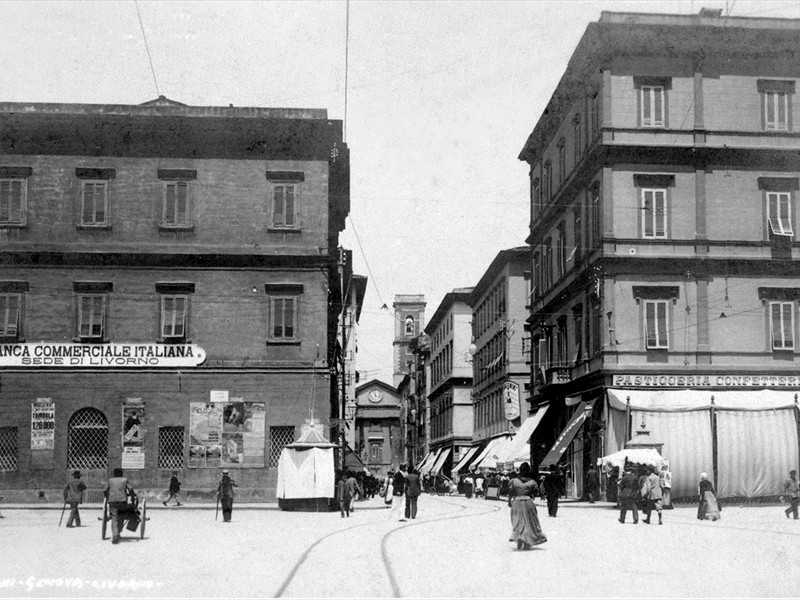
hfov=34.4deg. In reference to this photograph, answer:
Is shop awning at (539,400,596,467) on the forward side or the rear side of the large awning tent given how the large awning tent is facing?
on the rear side

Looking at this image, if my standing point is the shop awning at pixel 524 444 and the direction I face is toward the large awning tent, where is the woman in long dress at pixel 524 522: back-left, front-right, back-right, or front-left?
front-right

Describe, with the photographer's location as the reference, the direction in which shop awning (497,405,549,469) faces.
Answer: facing to the left of the viewer

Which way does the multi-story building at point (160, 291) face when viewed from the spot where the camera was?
facing the viewer

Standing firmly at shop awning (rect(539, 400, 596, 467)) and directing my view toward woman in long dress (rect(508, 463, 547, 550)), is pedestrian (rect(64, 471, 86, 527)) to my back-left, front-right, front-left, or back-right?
front-right

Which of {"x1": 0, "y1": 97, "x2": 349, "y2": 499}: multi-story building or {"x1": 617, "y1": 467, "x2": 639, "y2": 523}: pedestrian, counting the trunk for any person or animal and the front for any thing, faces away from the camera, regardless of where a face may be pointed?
the pedestrian

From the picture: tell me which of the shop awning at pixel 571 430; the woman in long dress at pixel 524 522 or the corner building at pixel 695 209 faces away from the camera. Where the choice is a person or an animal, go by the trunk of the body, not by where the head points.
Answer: the woman in long dress

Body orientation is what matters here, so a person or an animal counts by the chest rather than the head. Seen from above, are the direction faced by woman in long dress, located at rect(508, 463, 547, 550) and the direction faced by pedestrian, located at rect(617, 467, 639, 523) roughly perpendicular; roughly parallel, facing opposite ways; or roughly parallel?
roughly parallel

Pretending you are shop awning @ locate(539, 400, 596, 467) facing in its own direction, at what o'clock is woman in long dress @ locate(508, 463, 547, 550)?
The woman in long dress is roughly at 9 o'clock from the shop awning.
